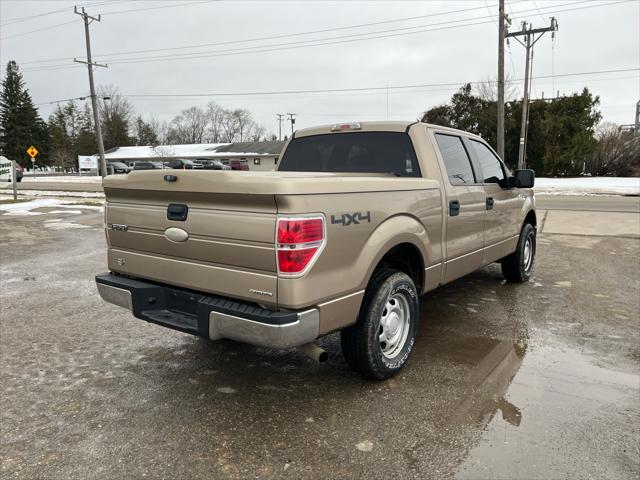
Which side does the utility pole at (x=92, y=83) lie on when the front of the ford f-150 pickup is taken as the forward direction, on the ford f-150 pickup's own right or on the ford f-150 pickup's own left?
on the ford f-150 pickup's own left

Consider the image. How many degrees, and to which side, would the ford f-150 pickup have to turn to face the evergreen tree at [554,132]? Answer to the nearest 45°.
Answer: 0° — it already faces it

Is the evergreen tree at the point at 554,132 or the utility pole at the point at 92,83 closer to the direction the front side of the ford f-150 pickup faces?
the evergreen tree

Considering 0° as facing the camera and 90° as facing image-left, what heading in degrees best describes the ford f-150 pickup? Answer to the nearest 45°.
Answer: approximately 225°

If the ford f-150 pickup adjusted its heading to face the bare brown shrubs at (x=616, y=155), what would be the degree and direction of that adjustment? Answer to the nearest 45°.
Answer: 0° — it already faces it

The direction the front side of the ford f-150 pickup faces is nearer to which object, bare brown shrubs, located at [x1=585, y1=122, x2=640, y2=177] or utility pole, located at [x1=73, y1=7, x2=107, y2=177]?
the bare brown shrubs
